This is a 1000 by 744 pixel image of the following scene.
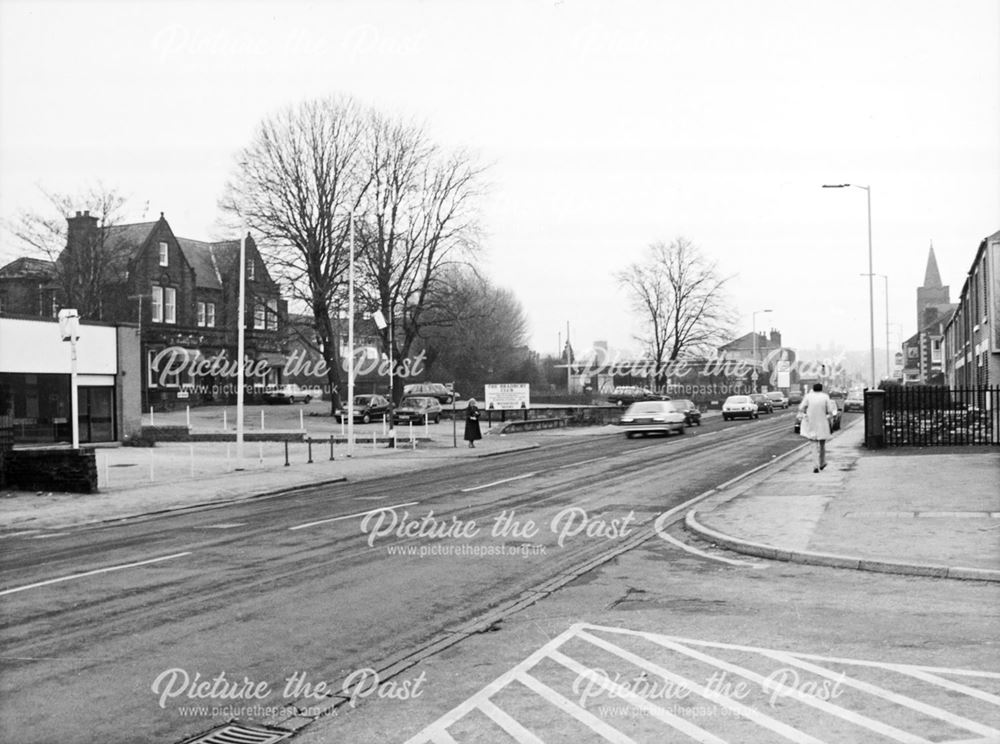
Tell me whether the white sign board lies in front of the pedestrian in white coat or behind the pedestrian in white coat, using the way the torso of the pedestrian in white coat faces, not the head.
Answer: in front

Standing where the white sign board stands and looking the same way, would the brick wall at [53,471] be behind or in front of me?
in front

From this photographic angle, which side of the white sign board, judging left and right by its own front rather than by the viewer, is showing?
front

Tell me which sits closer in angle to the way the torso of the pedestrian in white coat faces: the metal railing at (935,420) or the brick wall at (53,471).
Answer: the metal railing

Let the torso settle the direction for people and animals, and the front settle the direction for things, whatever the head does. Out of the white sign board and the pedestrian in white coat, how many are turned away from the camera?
1

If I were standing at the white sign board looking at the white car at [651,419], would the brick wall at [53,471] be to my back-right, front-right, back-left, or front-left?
front-right

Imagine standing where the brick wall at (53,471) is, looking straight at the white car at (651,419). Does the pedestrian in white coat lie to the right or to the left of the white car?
right

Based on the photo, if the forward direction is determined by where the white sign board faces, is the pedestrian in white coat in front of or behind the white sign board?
in front

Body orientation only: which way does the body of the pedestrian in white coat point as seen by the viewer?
away from the camera

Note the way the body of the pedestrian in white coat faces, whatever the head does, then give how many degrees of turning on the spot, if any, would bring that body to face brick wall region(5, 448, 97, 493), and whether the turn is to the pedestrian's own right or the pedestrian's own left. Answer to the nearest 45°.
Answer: approximately 90° to the pedestrian's own left

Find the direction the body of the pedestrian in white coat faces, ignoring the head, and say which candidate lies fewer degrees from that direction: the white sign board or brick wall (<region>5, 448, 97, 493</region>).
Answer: the white sign board

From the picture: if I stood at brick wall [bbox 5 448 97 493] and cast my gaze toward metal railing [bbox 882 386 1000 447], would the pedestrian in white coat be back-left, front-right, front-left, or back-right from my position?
front-right

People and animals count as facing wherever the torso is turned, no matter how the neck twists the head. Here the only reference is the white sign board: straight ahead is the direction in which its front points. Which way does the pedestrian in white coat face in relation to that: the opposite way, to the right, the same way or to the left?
the opposite way
